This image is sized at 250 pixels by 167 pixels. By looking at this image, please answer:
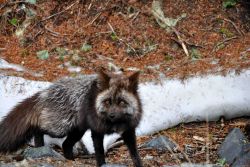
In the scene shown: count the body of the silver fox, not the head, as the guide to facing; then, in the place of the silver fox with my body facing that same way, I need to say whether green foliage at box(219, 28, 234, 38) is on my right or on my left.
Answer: on my left

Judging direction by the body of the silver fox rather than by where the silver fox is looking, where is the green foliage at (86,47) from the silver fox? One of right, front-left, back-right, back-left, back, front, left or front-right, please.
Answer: back-left

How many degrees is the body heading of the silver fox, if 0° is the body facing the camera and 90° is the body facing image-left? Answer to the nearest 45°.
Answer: approximately 315°

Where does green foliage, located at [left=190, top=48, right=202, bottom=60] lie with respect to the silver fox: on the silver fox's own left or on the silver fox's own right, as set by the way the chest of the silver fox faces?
on the silver fox's own left

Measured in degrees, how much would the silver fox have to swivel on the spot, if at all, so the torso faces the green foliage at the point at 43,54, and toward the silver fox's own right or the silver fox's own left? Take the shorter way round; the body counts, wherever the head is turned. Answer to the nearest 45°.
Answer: approximately 135° to the silver fox's own left

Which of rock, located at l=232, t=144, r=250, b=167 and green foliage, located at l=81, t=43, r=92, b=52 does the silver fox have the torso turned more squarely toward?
the rock

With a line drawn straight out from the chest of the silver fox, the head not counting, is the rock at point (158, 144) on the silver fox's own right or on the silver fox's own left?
on the silver fox's own left

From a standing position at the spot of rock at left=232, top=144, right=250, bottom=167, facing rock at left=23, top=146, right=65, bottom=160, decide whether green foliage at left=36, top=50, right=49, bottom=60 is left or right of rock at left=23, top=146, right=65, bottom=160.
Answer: right

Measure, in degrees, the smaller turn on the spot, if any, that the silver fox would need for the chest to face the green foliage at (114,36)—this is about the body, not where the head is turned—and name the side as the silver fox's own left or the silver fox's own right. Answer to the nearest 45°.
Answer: approximately 135° to the silver fox's own left
